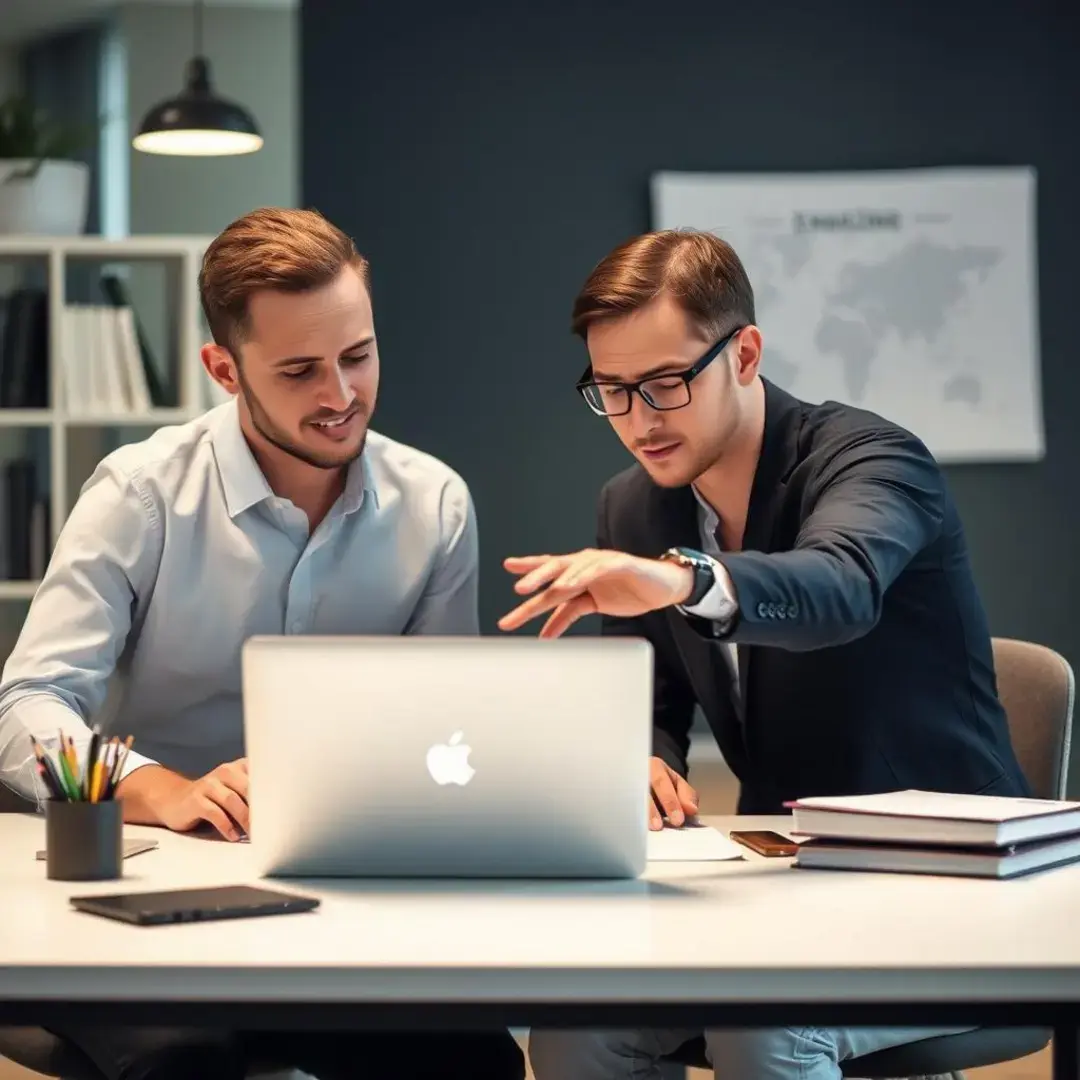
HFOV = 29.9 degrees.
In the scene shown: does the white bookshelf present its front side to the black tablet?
yes

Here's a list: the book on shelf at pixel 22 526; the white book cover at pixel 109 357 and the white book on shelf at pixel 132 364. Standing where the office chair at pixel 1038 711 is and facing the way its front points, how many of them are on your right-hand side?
3

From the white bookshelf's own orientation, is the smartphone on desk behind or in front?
in front

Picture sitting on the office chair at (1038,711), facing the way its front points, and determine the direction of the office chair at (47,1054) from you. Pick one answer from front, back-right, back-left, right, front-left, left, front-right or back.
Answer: front

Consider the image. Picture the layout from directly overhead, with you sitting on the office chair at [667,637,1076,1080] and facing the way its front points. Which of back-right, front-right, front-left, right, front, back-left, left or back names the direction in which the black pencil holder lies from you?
front

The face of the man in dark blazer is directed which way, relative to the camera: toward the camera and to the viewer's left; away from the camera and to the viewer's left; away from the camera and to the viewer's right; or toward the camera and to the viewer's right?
toward the camera and to the viewer's left

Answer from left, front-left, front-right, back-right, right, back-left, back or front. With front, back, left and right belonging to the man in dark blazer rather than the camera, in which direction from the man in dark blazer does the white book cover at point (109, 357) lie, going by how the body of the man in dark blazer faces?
right

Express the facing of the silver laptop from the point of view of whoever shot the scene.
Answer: facing away from the viewer

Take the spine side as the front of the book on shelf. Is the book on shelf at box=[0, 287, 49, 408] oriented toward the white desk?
yes

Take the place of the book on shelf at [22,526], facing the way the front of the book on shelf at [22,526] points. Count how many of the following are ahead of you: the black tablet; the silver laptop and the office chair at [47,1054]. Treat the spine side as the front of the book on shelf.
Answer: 3

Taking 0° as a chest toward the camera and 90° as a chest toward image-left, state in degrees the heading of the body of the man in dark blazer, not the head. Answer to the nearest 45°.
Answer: approximately 45°
